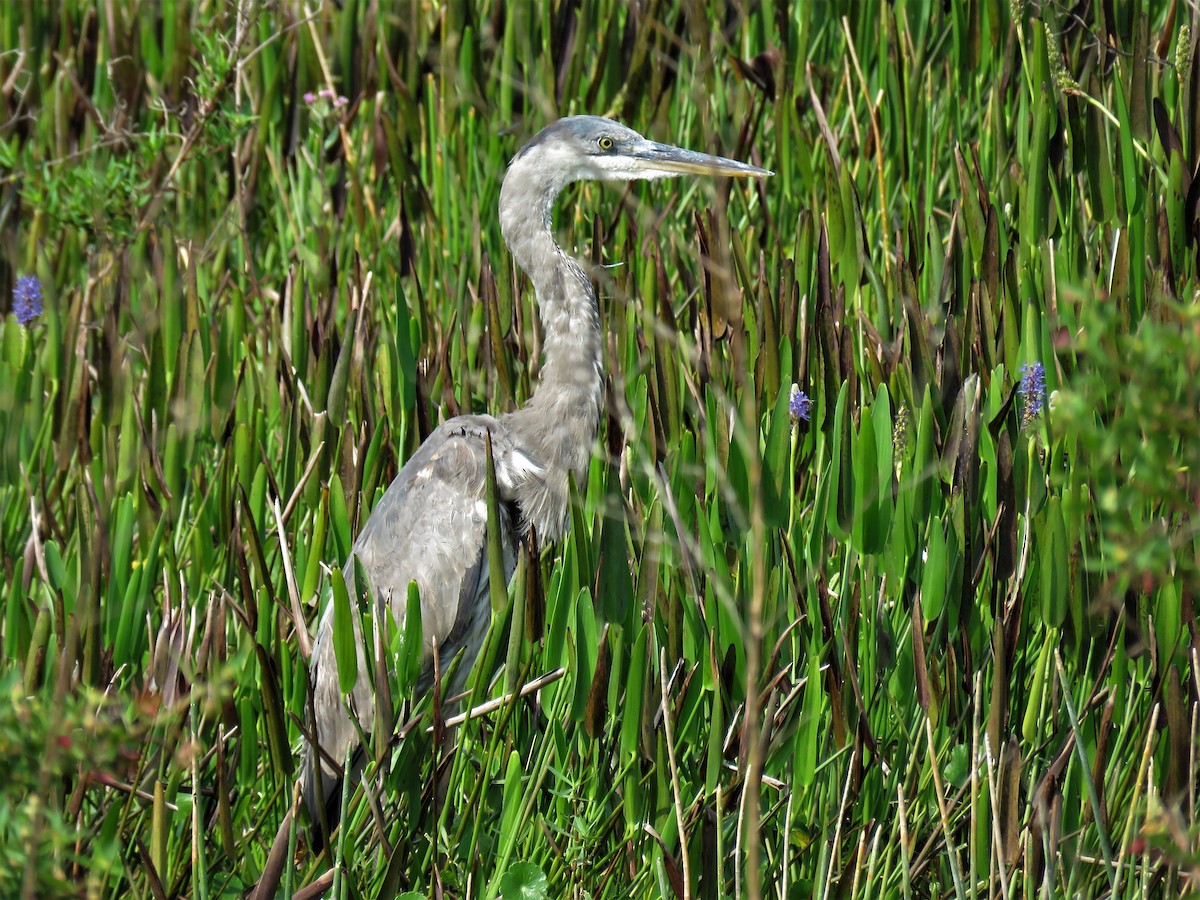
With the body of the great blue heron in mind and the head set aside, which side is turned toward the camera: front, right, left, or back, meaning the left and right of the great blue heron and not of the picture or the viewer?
right

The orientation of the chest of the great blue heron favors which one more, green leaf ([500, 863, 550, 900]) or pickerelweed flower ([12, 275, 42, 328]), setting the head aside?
the green leaf

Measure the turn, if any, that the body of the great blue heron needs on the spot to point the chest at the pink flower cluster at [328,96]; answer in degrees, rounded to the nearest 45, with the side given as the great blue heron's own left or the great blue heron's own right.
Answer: approximately 90° to the great blue heron's own left

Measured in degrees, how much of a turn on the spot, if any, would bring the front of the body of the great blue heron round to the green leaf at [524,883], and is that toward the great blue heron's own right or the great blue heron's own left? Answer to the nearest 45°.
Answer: approximately 90° to the great blue heron's own right

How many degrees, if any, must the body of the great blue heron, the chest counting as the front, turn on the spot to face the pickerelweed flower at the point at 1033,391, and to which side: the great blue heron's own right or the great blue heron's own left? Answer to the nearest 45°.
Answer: approximately 45° to the great blue heron's own right
